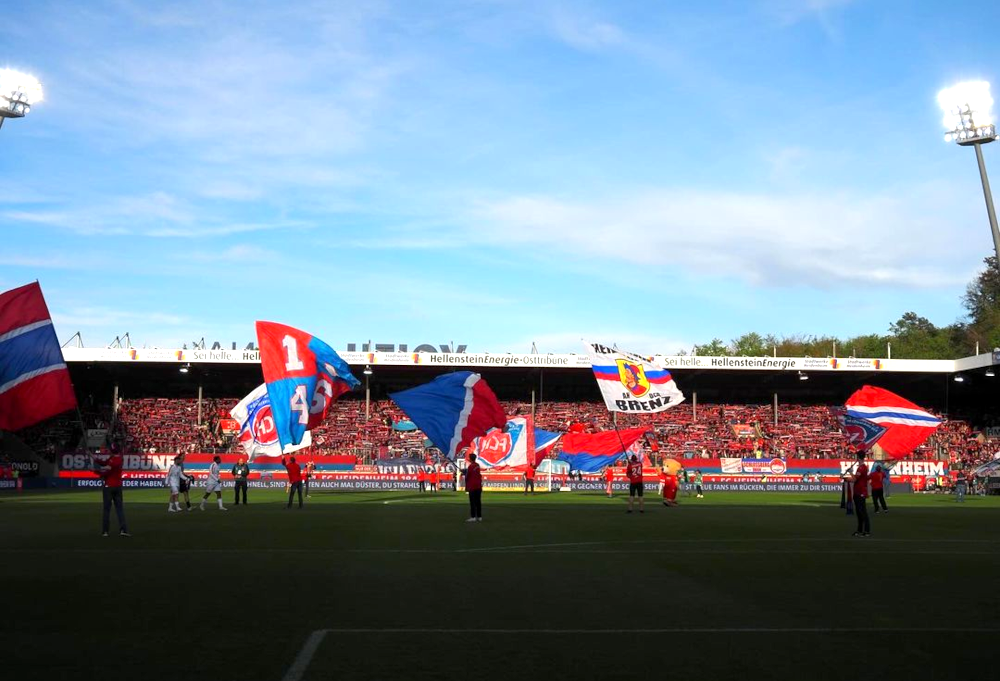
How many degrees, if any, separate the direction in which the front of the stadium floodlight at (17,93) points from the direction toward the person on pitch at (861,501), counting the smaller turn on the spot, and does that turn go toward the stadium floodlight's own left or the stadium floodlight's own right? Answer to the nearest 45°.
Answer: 0° — it already faces them

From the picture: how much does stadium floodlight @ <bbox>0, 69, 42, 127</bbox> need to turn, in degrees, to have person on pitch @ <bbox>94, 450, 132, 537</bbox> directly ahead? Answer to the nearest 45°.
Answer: approximately 45° to its right

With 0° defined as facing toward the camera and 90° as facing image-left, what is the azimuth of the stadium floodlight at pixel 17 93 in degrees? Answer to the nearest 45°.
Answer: approximately 315°

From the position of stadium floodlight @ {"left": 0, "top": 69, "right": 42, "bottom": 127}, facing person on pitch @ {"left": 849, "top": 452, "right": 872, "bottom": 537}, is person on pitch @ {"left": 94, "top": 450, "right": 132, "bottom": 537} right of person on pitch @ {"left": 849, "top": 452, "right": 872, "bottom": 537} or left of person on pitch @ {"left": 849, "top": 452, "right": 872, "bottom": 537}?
right

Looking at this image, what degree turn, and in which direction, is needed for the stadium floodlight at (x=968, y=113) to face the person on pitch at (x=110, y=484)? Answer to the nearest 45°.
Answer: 0° — it already faces them

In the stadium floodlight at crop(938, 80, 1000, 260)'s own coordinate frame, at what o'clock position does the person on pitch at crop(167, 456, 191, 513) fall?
The person on pitch is roughly at 1 o'clock from the stadium floodlight.

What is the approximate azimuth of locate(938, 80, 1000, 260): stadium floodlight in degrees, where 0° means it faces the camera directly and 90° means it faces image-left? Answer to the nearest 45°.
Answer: approximately 45°
